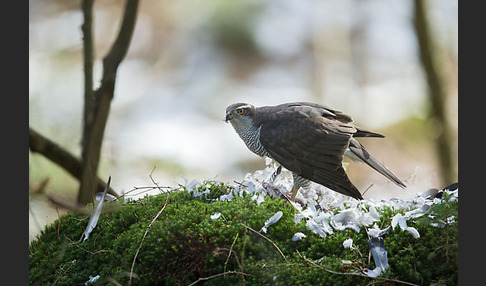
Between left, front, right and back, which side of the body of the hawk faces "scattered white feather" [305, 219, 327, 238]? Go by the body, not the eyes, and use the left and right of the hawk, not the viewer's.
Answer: left

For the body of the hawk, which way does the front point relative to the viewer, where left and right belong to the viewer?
facing to the left of the viewer

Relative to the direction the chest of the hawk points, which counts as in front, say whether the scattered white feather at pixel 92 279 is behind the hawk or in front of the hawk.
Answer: in front

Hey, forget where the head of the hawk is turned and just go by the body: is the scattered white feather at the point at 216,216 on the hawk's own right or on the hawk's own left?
on the hawk's own left

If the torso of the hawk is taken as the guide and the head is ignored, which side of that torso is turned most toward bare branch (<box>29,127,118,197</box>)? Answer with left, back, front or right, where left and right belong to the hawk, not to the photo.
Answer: front

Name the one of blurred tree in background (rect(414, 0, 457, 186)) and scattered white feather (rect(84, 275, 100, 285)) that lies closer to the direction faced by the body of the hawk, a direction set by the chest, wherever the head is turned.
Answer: the scattered white feather

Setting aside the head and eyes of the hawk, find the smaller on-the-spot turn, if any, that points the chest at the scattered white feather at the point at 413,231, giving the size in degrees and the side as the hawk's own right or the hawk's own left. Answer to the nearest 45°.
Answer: approximately 135° to the hawk's own left

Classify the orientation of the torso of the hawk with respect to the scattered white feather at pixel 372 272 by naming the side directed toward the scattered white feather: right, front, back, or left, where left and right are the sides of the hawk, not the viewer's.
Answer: left
